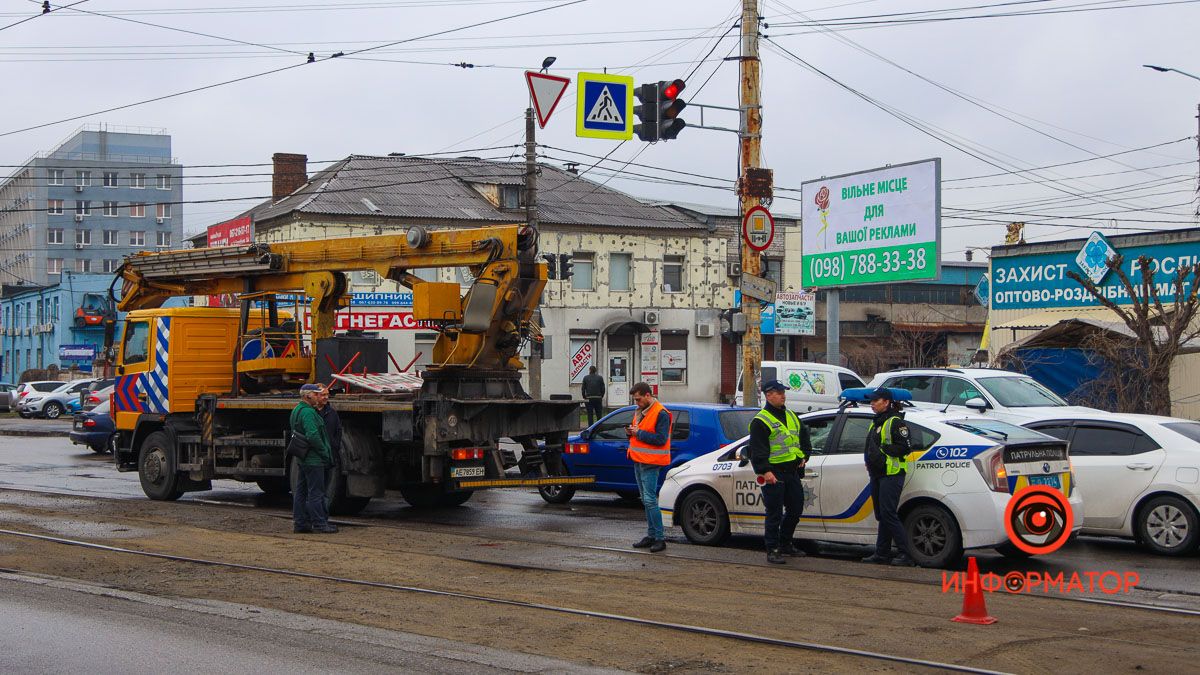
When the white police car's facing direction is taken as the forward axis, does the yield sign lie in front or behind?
in front

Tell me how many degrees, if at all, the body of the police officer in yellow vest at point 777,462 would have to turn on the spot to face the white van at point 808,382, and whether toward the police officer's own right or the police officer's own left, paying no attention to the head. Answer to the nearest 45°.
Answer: approximately 135° to the police officer's own left

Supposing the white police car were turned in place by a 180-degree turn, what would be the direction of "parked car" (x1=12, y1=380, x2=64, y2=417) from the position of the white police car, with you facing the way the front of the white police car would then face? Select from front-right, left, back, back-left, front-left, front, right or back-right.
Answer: back

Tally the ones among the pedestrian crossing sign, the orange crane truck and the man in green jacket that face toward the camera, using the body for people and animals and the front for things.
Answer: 1

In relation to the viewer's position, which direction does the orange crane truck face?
facing away from the viewer and to the left of the viewer

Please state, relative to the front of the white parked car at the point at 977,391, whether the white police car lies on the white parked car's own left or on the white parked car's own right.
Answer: on the white parked car's own right

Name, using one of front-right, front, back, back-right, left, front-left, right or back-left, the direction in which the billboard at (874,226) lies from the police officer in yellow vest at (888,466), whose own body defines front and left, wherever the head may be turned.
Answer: back-right

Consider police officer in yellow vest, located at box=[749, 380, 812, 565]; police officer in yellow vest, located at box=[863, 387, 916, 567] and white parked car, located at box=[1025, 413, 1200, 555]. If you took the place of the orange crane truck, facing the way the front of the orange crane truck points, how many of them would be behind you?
3

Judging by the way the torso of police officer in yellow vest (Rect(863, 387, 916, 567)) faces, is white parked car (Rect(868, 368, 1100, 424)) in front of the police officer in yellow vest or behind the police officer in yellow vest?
behind

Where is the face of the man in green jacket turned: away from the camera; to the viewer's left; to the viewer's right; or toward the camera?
to the viewer's right

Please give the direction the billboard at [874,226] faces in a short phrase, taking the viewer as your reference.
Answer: facing the viewer and to the left of the viewer

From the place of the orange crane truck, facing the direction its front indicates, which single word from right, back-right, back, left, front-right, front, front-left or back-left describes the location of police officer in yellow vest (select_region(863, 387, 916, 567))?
back

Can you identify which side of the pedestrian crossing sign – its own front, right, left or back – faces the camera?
front
